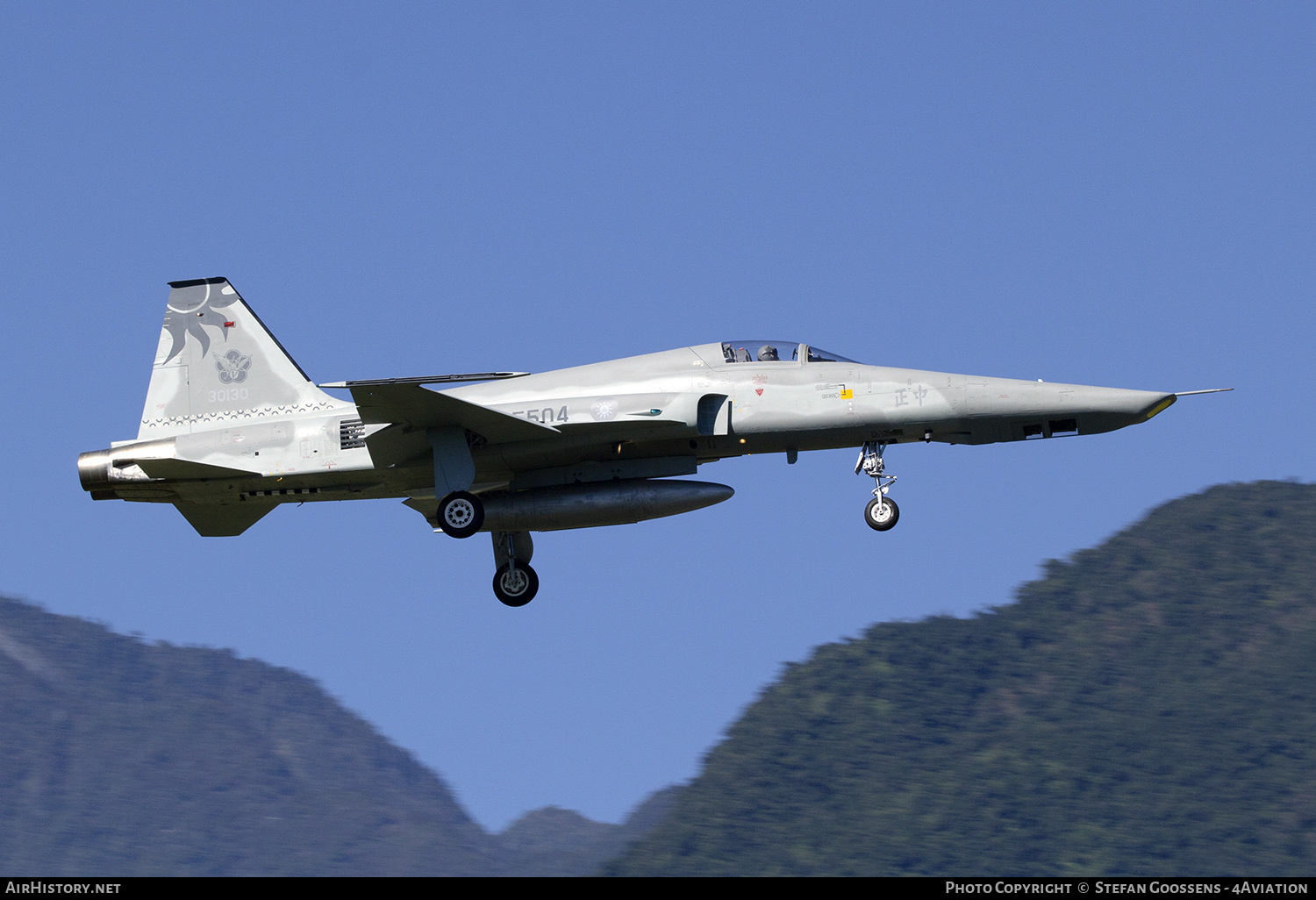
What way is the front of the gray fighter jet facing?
to the viewer's right
